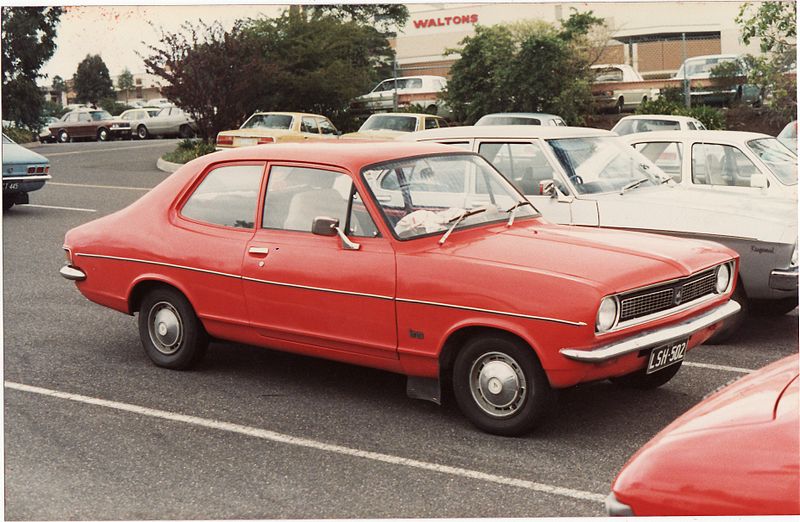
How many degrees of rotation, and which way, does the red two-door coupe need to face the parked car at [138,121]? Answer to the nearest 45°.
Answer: approximately 135° to its left

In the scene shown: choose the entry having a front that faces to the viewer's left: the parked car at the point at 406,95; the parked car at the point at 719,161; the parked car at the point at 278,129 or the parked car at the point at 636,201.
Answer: the parked car at the point at 406,95

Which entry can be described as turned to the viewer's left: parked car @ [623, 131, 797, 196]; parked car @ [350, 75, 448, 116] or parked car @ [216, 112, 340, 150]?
parked car @ [350, 75, 448, 116]

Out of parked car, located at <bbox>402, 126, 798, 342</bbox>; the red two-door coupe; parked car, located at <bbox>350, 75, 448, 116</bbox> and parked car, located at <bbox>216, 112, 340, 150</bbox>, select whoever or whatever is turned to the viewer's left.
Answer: parked car, located at <bbox>350, 75, 448, 116</bbox>

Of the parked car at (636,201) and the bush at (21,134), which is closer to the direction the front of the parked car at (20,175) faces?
the bush

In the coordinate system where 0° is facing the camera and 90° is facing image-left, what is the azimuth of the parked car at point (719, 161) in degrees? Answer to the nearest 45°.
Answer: approximately 315°

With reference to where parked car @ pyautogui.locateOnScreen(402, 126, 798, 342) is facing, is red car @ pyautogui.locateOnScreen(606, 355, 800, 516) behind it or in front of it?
in front

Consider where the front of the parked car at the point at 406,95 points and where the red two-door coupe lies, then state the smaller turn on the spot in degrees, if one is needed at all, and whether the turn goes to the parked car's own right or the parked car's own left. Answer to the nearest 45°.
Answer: approximately 90° to the parked car's own left

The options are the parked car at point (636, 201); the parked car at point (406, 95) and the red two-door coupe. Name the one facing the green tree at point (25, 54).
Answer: the parked car at point (406, 95)

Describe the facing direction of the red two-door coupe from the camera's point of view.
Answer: facing the viewer and to the right of the viewer

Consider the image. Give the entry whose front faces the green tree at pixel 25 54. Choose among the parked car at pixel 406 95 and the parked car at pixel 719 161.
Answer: the parked car at pixel 406 95

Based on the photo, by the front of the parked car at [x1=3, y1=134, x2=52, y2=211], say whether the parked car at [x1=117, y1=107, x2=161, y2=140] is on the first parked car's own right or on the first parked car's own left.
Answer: on the first parked car's own right

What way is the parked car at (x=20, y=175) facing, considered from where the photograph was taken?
facing away from the viewer and to the left of the viewer

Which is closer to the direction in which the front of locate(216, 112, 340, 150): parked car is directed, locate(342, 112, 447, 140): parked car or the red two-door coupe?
the parked car

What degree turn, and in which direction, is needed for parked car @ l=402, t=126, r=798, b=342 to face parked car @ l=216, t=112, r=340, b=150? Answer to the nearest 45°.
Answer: approximately 180°

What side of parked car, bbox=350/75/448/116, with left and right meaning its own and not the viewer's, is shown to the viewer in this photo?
left

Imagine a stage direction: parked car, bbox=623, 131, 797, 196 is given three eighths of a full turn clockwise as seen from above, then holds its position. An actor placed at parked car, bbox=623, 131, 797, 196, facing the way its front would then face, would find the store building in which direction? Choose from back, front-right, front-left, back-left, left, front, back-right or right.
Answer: right

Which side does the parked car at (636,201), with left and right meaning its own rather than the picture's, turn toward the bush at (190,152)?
back

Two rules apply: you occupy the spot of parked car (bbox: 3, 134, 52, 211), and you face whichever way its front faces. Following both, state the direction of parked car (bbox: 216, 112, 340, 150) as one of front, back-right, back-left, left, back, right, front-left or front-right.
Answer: right

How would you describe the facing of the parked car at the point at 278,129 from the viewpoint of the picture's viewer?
facing away from the viewer and to the right of the viewer
